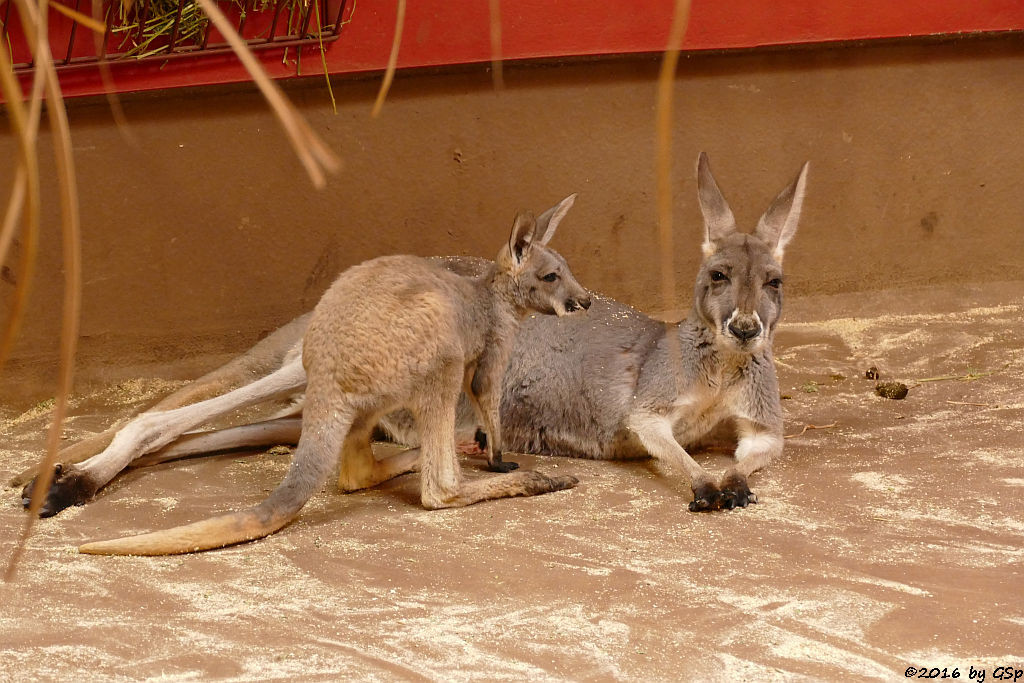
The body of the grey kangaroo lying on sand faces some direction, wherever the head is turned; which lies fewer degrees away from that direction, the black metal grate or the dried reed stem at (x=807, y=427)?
the dried reed stem

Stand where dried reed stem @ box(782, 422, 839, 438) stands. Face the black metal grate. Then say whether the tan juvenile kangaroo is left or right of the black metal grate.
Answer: left

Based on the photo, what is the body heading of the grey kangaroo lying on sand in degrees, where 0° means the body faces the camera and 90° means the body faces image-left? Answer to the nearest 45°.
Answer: approximately 315°

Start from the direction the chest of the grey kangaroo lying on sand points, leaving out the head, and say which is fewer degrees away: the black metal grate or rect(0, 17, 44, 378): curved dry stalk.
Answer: the curved dry stalk

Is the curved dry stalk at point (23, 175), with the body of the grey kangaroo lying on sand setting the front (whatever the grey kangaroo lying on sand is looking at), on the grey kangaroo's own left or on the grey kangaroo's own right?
on the grey kangaroo's own right

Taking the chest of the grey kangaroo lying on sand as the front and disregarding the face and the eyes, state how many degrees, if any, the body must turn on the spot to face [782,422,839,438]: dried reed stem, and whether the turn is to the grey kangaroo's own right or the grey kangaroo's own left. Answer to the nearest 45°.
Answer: approximately 45° to the grey kangaroo's own left
